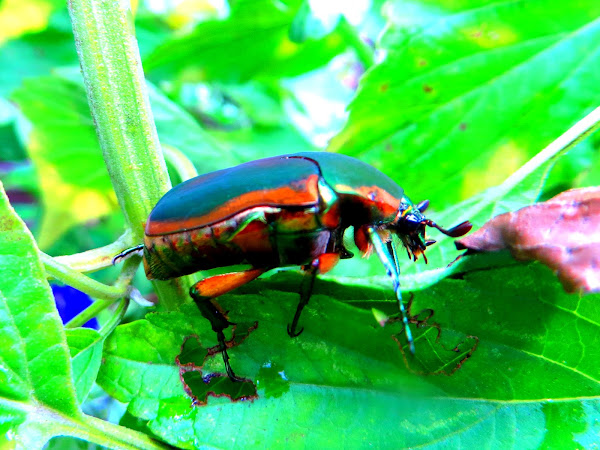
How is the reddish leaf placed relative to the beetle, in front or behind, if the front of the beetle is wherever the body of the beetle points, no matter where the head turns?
in front

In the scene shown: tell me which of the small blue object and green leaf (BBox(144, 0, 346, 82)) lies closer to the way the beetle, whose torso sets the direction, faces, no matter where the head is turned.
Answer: the green leaf

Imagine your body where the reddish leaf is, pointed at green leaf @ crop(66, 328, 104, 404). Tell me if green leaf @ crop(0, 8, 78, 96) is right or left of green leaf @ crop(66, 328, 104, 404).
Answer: right

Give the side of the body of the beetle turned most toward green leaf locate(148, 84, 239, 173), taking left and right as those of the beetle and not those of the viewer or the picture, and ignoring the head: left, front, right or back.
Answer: left

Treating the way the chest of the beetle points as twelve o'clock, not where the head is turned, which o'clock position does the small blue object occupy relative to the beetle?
The small blue object is roughly at 7 o'clock from the beetle.

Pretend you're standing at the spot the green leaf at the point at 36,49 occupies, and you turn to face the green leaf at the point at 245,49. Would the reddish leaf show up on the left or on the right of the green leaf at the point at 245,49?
right

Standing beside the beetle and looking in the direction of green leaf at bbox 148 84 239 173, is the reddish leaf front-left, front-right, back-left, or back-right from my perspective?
back-right

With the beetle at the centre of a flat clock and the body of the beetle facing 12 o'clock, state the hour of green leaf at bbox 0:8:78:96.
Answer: The green leaf is roughly at 8 o'clock from the beetle.

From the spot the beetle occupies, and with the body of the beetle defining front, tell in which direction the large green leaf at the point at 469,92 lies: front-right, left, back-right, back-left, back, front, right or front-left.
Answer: front-left

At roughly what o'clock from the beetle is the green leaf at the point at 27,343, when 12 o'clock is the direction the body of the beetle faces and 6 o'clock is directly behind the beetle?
The green leaf is roughly at 5 o'clock from the beetle.

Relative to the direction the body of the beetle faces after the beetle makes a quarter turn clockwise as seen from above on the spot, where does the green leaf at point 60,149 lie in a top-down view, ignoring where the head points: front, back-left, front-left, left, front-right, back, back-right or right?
back-right

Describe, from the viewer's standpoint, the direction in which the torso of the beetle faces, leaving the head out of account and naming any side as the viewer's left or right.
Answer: facing to the right of the viewer

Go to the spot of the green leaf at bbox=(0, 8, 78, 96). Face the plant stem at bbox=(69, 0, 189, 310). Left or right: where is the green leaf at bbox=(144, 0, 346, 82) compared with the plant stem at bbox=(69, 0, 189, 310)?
left

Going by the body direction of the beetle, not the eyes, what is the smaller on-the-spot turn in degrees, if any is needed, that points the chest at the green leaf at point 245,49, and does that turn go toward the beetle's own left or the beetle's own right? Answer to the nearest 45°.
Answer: approximately 90° to the beetle's own left
